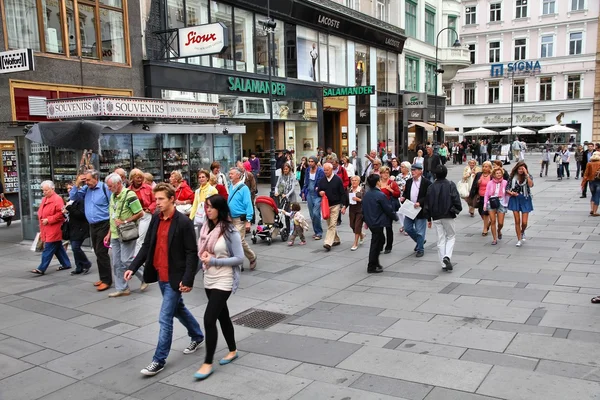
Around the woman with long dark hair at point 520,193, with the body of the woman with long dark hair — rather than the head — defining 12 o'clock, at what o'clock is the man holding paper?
The man holding paper is roughly at 2 o'clock from the woman with long dark hair.

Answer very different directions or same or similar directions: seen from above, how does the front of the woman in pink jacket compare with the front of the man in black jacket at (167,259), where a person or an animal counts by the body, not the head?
same or similar directions

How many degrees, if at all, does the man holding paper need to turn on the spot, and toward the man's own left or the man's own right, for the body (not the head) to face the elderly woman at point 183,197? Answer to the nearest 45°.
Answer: approximately 45° to the man's own right

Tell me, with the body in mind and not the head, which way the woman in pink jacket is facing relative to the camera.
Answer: toward the camera

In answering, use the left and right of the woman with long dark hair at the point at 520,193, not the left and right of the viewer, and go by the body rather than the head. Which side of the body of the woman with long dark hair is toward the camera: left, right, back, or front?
front

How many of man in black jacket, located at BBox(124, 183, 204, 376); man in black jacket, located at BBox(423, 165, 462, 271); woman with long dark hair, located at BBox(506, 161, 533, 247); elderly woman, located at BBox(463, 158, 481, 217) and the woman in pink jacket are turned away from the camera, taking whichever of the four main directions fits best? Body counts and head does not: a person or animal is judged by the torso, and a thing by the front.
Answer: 1

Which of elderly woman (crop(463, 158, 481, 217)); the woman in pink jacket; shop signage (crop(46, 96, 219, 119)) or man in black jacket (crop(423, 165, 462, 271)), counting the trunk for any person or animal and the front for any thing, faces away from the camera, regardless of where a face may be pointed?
the man in black jacket

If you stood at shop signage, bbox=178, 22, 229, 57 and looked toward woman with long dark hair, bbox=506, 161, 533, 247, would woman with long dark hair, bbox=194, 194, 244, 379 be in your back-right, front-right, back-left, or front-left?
front-right

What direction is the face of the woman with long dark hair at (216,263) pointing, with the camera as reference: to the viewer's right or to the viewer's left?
to the viewer's left

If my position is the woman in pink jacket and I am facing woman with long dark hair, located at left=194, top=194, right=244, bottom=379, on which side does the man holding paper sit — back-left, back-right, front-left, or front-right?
front-right
